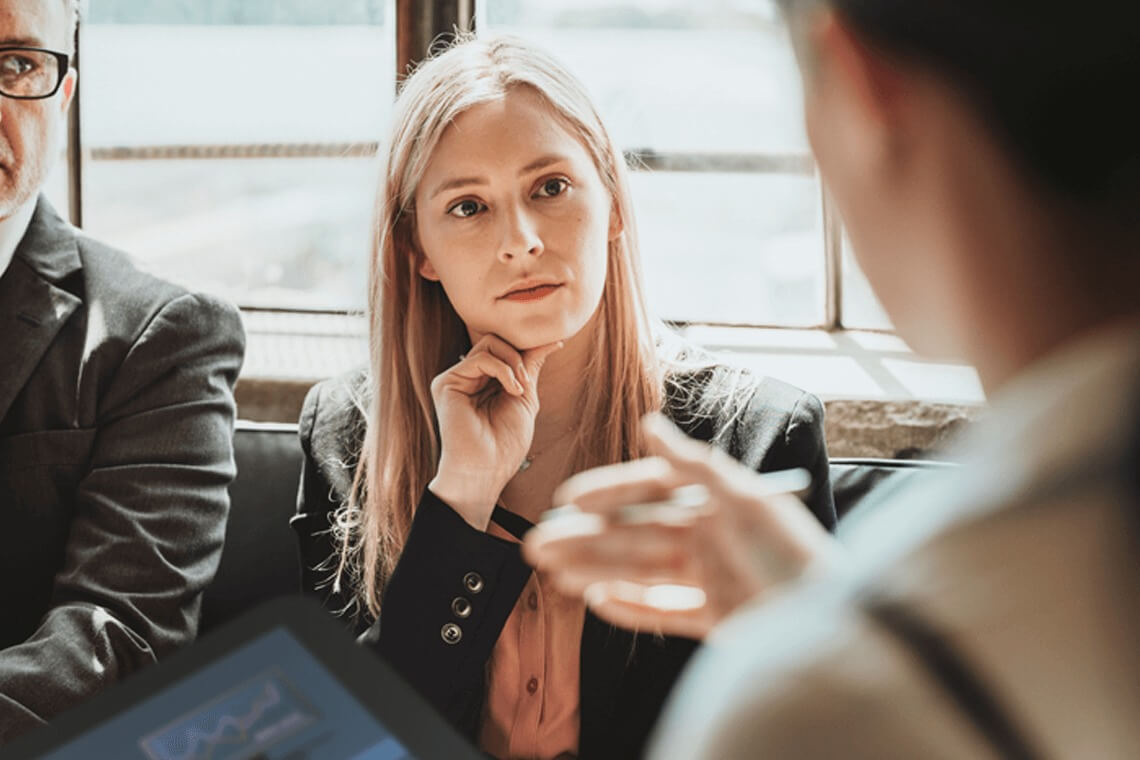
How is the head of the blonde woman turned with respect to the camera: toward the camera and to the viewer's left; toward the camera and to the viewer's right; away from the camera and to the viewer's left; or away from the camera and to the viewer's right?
toward the camera and to the viewer's right

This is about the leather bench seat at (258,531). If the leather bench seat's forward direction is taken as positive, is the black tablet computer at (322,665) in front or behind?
in front

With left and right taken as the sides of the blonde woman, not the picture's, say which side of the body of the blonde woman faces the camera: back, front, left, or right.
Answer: front

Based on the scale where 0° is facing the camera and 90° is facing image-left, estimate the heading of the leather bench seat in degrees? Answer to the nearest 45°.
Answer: approximately 0°

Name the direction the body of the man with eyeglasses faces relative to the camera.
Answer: toward the camera
